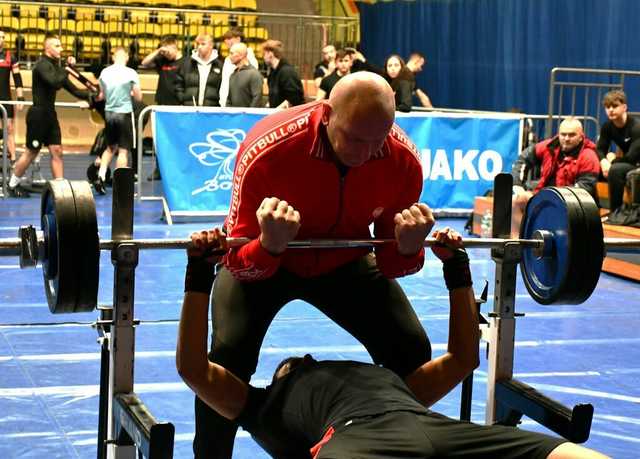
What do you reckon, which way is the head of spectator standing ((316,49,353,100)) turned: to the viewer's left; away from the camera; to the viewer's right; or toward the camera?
toward the camera

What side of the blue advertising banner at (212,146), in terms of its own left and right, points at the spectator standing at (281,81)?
back

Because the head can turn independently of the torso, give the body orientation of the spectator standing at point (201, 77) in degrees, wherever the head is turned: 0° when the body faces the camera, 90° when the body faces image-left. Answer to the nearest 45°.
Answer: approximately 0°

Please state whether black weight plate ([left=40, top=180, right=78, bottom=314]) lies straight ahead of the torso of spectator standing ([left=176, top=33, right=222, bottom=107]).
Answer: yes

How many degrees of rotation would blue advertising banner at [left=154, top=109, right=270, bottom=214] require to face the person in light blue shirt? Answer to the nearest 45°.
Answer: approximately 135° to its right

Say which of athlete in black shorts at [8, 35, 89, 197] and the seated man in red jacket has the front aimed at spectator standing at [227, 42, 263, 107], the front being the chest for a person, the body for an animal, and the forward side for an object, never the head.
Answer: the athlete in black shorts

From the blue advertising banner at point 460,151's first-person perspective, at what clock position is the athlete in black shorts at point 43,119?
The athlete in black shorts is roughly at 3 o'clock from the blue advertising banner.

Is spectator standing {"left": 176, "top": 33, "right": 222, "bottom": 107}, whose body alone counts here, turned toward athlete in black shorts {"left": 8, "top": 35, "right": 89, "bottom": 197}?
no

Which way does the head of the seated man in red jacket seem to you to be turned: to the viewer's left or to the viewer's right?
to the viewer's left

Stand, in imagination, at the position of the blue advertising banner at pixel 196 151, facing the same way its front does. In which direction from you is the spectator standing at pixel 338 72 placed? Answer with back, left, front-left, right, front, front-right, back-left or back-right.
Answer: back-left

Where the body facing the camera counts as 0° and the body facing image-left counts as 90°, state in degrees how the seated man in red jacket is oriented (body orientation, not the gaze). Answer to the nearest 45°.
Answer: approximately 0°

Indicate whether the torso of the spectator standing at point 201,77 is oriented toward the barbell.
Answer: yes

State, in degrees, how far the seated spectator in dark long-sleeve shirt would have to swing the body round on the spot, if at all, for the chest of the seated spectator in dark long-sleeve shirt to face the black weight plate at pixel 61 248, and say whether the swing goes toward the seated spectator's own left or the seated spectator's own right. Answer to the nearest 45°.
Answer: approximately 45° to the seated spectator's own left

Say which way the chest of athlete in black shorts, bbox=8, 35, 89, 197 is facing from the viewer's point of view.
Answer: to the viewer's right

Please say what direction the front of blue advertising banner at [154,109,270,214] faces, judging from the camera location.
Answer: facing the viewer

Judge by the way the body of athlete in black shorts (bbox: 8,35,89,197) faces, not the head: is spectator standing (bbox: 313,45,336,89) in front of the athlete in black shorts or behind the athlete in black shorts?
in front

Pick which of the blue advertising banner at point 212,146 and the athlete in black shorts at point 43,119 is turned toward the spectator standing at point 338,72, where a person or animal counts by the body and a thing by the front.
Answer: the athlete in black shorts

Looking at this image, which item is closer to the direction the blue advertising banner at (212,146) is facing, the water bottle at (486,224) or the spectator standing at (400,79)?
the water bottle

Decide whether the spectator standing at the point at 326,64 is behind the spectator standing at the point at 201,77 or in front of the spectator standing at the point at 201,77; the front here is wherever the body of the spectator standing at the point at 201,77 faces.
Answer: behind

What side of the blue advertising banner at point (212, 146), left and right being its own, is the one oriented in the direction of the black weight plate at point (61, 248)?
front
